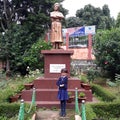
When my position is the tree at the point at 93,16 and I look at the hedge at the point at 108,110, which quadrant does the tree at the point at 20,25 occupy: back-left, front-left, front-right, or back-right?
front-right

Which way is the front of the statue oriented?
toward the camera

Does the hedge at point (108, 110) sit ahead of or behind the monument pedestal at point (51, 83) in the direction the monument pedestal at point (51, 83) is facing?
ahead

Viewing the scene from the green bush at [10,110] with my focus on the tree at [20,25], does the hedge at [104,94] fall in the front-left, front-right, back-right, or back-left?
front-right

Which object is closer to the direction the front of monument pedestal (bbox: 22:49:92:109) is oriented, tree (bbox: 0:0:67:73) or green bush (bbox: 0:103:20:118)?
the green bush

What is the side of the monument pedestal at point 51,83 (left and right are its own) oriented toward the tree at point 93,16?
back

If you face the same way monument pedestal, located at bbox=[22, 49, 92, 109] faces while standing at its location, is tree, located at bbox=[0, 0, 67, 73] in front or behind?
behind

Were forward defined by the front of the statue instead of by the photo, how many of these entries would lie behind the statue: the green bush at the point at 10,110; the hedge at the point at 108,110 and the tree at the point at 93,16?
1

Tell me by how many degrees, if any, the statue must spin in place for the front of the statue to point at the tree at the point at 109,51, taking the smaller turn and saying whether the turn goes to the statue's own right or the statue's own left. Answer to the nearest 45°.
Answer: approximately 135° to the statue's own left

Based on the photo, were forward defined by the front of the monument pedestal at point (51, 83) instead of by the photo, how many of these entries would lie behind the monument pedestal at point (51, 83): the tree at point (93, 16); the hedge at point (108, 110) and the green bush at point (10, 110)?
1

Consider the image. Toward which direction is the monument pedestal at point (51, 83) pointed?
toward the camera
